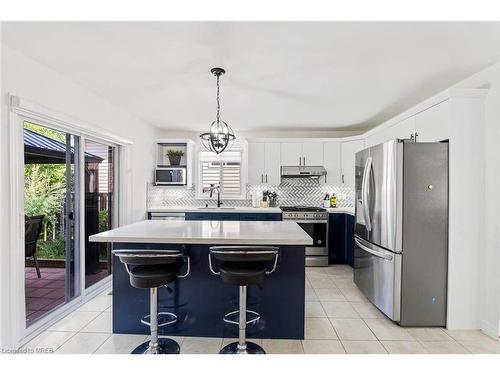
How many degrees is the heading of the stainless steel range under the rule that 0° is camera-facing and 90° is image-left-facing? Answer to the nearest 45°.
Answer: approximately 0°

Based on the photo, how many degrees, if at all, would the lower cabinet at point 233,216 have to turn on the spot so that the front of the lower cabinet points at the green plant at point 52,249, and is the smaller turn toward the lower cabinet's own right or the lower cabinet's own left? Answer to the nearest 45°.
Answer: approximately 45° to the lower cabinet's own right

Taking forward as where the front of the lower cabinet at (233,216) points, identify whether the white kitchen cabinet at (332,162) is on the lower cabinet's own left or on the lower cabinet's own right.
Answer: on the lower cabinet's own left

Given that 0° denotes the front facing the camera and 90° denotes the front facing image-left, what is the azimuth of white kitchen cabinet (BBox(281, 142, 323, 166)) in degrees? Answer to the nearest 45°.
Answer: approximately 0°
